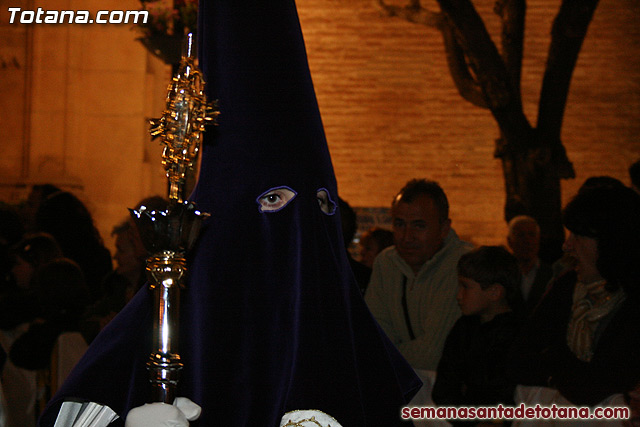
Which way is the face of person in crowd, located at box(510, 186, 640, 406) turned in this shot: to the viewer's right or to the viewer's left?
to the viewer's left

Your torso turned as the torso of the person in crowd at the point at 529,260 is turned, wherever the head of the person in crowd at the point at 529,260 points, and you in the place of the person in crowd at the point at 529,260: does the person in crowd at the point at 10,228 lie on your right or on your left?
on your right

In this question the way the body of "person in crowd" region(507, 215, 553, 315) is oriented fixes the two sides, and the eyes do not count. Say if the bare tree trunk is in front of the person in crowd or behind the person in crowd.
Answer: behind

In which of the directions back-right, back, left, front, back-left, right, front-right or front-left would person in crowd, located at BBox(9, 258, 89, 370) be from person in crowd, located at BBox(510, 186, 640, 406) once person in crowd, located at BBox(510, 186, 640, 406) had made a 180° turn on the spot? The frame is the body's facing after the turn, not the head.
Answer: back-left

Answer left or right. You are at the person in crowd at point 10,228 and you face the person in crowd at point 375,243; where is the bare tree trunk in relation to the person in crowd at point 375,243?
left

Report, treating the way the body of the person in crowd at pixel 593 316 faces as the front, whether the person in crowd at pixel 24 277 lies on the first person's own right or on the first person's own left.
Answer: on the first person's own right

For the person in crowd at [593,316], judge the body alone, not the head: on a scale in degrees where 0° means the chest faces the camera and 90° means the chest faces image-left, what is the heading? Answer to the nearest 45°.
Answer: approximately 45°

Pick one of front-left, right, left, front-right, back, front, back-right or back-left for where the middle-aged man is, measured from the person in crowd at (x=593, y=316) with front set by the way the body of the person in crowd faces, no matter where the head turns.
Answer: right

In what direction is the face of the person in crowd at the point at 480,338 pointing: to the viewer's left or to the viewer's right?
to the viewer's left

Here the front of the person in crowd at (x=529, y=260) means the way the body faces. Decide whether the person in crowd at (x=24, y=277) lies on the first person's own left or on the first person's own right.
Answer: on the first person's own right

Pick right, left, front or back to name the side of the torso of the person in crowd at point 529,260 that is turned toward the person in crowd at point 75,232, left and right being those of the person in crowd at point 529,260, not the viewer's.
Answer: right

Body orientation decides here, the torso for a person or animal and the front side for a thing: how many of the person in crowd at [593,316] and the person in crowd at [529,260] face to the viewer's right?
0

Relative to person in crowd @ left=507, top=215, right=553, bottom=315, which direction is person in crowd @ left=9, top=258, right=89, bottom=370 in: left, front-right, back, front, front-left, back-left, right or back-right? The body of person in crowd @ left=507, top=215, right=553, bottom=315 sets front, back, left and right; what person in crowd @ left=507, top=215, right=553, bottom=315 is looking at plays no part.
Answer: front-right
